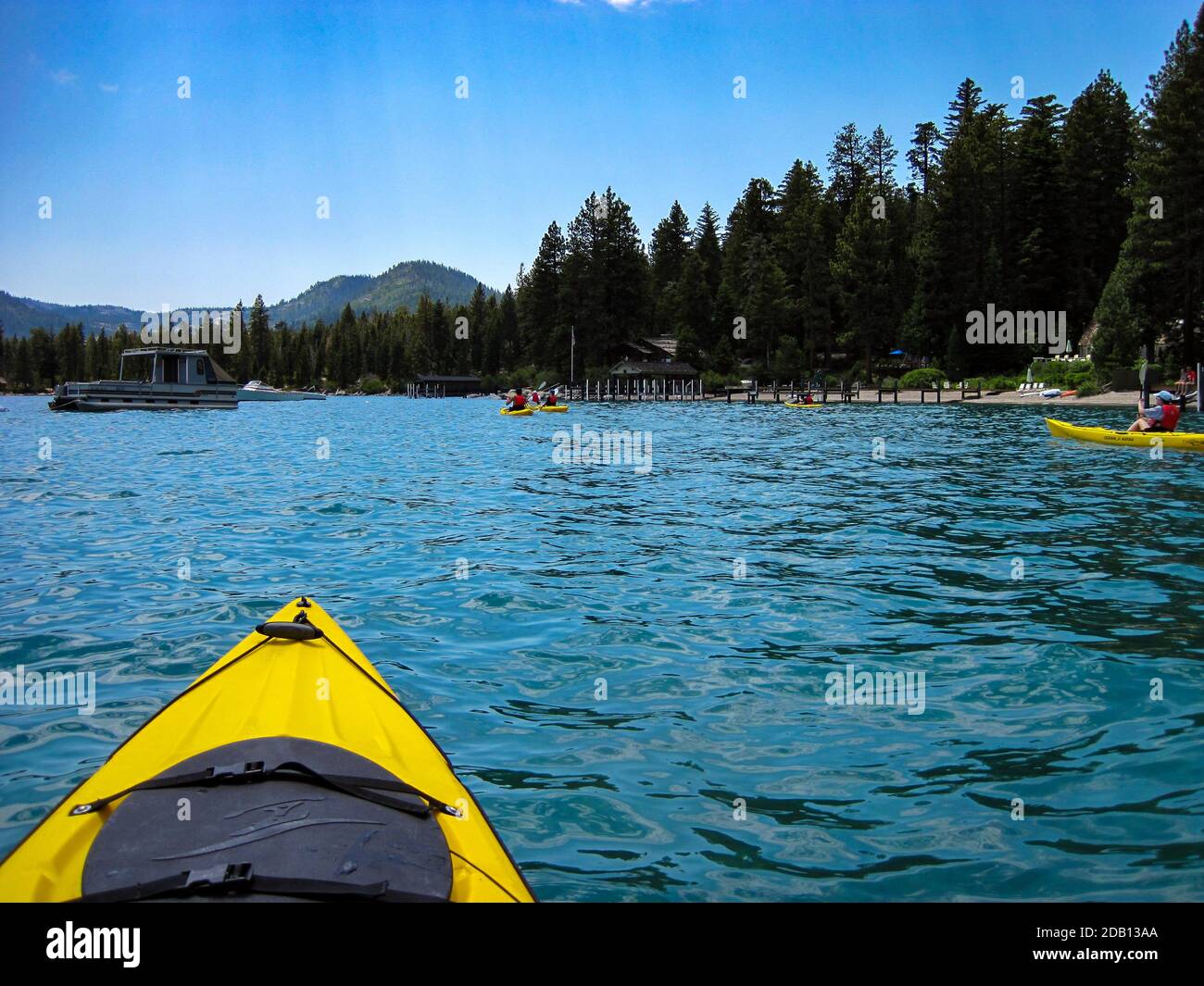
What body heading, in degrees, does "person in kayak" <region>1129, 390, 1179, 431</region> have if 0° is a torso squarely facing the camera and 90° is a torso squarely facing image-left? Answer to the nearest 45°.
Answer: approximately 90°

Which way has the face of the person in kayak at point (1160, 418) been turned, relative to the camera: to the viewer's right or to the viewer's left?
to the viewer's left

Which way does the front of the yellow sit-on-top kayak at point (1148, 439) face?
to the viewer's left
